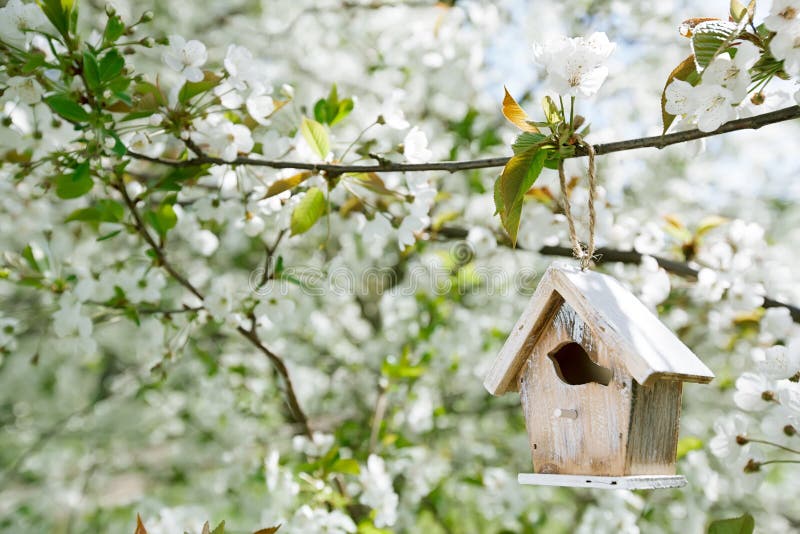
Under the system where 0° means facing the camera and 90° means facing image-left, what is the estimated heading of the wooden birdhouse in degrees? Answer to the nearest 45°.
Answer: approximately 45°
